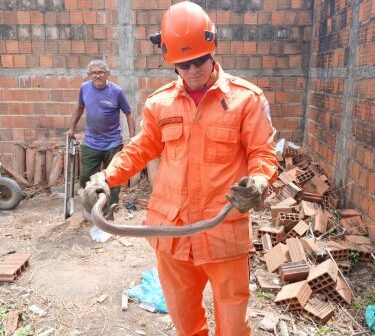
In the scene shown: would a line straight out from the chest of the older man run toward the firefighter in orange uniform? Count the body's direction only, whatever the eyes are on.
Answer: yes

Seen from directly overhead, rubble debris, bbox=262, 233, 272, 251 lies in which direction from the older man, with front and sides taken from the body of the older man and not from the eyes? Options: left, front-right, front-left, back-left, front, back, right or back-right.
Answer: front-left

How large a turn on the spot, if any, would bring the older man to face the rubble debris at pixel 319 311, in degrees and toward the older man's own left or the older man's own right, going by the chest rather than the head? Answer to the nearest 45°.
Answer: approximately 45° to the older man's own left

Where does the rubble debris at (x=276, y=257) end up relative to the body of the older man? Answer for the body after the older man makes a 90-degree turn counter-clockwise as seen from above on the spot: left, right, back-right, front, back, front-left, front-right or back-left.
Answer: front-right

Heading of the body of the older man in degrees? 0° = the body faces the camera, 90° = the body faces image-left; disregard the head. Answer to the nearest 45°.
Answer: approximately 0°

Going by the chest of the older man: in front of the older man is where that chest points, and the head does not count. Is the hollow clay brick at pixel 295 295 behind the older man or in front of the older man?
in front

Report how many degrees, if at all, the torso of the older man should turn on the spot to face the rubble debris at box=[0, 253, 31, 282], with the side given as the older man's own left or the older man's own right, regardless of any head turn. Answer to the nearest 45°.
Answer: approximately 45° to the older man's own right

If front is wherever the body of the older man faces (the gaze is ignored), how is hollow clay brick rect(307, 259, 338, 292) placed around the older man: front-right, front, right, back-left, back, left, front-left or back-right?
front-left

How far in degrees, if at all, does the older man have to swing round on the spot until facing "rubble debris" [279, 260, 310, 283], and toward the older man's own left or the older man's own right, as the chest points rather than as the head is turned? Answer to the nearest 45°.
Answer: approximately 45° to the older man's own left
